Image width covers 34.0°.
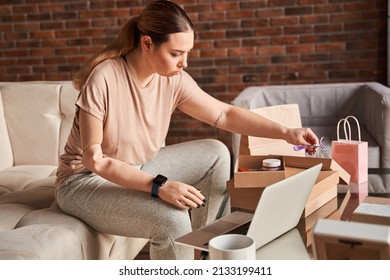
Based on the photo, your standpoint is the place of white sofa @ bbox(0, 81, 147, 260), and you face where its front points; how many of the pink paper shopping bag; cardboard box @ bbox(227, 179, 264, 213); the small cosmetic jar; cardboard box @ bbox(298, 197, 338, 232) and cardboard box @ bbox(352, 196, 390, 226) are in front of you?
5

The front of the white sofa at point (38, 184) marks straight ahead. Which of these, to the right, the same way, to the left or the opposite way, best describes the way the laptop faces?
the opposite way

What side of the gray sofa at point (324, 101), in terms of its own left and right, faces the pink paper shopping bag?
front

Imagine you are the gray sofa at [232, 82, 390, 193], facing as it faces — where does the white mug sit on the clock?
The white mug is roughly at 12 o'clock from the gray sofa.

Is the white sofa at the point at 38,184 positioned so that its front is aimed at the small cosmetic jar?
yes

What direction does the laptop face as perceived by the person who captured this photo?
facing away from the viewer and to the left of the viewer

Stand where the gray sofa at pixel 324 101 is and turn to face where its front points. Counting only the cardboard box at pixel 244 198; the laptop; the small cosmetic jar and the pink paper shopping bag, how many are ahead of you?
4

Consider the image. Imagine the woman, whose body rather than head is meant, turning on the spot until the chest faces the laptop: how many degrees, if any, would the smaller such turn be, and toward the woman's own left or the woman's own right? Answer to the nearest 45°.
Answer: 0° — they already face it

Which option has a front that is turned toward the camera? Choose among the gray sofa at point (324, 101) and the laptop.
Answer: the gray sofa

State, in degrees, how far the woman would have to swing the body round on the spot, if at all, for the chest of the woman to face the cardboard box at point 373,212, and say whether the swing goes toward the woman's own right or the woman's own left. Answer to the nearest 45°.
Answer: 0° — they already face it

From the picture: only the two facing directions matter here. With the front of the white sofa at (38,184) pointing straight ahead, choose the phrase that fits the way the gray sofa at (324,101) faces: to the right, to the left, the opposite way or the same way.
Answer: to the right

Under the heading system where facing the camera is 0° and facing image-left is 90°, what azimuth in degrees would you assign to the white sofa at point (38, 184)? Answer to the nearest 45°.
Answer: approximately 315°

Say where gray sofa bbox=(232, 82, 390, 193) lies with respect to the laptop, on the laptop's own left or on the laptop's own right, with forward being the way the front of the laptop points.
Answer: on the laptop's own right

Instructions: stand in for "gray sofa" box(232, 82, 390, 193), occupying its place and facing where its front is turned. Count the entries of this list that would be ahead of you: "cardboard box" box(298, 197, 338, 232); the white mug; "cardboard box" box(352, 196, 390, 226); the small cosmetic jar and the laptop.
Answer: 5

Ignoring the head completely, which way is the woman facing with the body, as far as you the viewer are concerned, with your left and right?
facing the viewer and to the right of the viewer

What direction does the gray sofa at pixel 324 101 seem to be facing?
toward the camera

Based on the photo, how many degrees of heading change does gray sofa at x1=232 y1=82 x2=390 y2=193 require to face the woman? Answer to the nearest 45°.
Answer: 0° — it already faces them

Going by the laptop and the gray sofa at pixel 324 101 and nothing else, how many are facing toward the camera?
1

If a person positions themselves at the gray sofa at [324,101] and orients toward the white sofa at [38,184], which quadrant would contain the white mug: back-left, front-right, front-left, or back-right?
front-left
